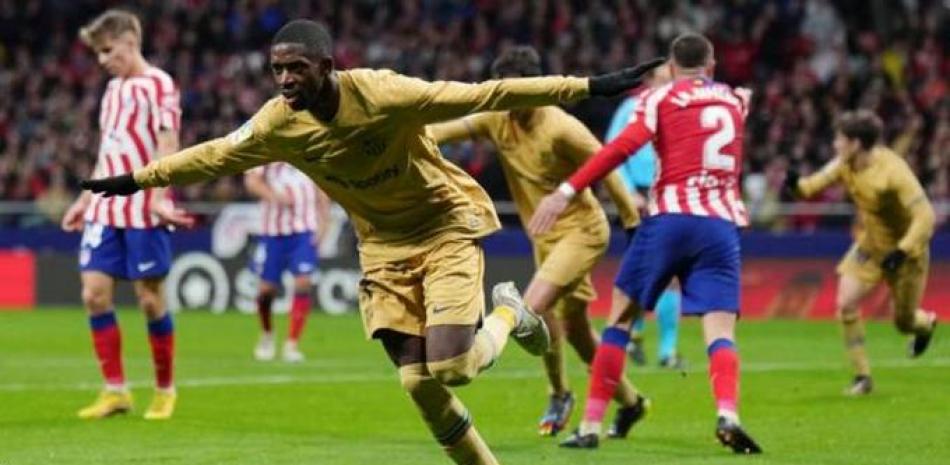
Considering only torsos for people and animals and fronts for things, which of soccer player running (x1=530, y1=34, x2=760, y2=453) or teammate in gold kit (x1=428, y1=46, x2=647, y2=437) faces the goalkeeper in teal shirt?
the soccer player running

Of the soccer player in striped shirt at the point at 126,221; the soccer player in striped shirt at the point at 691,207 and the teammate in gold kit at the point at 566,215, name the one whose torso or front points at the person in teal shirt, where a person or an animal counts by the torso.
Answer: the soccer player in striped shirt at the point at 691,207

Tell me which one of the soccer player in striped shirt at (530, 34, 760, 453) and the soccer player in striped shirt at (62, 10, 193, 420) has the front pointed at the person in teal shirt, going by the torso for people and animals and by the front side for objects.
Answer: the soccer player in striped shirt at (530, 34, 760, 453)

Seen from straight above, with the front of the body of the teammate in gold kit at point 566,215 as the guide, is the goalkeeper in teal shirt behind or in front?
behind

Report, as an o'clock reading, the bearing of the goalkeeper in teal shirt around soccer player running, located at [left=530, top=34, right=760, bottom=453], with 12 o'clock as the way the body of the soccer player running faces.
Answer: The goalkeeper in teal shirt is roughly at 12 o'clock from the soccer player running.

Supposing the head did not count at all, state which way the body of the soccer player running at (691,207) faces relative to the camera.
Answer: away from the camera

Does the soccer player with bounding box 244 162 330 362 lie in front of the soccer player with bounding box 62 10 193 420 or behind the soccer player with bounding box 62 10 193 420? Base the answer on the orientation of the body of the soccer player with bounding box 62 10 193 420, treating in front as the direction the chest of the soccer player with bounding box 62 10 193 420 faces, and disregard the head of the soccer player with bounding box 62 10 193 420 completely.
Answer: behind

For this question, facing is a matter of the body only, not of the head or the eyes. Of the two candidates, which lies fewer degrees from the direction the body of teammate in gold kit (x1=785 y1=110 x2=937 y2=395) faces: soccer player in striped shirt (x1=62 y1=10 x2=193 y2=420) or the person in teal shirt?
the soccer player in striped shirt

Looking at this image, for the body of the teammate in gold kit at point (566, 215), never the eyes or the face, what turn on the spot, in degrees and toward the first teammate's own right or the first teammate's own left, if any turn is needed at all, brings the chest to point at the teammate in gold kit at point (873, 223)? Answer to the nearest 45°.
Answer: approximately 180°

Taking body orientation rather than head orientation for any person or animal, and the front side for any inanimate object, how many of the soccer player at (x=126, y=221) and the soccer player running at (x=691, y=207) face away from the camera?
1
